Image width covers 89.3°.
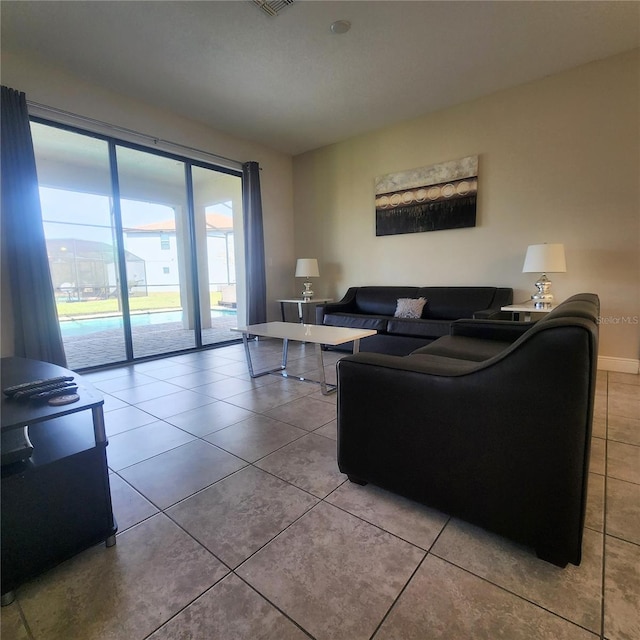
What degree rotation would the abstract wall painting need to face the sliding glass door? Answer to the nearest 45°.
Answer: approximately 45° to its right

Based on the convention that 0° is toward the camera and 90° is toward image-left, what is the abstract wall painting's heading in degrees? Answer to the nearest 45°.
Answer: approximately 45°

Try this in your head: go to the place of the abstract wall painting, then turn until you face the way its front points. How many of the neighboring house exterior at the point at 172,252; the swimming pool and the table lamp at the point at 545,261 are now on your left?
1

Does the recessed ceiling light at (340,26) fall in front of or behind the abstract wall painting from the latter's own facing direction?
in front

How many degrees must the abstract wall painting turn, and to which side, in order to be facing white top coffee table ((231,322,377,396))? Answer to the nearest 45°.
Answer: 0° — it already faces it

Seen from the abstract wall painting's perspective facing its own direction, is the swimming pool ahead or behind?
ahead

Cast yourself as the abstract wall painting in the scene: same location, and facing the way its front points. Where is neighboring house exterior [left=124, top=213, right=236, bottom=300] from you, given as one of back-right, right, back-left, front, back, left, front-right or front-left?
front-right

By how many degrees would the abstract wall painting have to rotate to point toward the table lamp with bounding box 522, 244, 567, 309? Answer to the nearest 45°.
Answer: approximately 90° to its left

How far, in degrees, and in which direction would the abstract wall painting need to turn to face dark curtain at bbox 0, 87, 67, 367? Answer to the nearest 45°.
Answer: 0° — it already faces it

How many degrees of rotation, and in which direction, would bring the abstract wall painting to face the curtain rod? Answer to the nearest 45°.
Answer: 0° — it already faces it

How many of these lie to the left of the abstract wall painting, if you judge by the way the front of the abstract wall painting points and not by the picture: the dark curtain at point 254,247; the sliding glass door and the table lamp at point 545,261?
1
